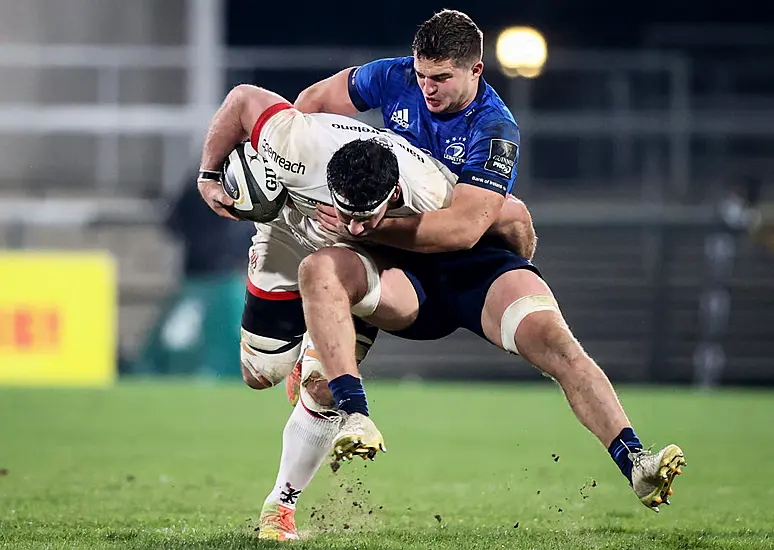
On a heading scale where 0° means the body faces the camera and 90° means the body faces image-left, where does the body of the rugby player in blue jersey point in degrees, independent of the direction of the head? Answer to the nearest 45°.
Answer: approximately 45°

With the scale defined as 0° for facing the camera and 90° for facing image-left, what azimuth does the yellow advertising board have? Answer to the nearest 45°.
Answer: approximately 0°

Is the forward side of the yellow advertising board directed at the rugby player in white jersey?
yes

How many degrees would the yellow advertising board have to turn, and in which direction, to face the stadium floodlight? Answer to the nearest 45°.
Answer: approximately 135° to its left

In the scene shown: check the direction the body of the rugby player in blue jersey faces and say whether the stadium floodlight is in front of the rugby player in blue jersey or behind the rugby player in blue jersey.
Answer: behind

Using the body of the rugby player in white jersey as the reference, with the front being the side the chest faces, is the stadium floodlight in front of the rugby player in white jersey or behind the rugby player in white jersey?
behind
